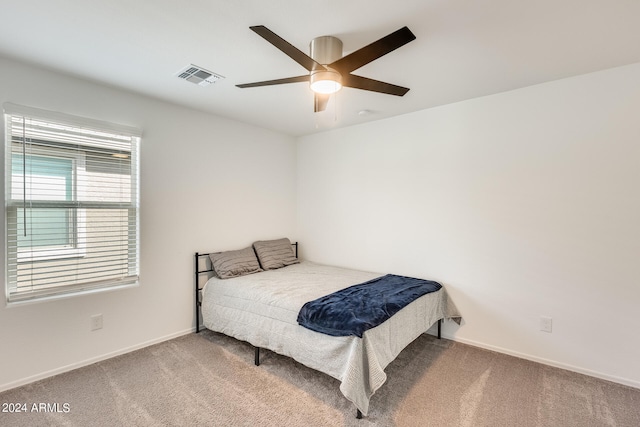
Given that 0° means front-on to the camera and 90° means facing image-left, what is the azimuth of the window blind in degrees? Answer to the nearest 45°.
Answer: approximately 315°

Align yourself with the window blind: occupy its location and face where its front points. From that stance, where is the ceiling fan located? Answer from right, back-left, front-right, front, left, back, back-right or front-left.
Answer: front

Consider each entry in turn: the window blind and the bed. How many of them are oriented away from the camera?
0

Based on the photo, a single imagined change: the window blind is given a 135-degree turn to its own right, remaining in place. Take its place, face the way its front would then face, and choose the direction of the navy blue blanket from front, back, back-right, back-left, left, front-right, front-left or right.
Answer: back-left

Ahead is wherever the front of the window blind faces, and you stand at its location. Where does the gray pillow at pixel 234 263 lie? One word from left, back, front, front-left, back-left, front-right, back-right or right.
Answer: front-left

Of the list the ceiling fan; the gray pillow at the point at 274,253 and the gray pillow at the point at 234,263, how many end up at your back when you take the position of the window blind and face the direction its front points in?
0

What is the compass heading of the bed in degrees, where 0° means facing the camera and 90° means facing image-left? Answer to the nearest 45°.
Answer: approximately 315°
